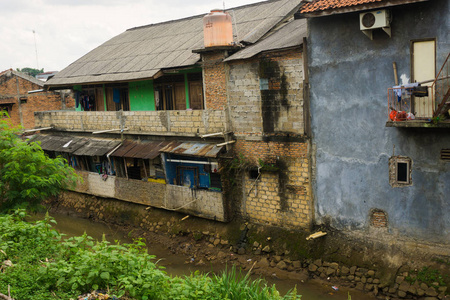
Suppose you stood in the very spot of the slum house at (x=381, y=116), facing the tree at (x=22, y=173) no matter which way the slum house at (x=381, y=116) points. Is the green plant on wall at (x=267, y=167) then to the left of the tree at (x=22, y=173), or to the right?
right

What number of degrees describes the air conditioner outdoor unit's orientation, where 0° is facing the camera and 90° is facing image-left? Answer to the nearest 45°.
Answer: approximately 45°

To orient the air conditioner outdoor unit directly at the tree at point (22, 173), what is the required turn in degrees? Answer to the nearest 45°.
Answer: approximately 45° to its right

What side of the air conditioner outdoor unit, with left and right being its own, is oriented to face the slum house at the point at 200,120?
right

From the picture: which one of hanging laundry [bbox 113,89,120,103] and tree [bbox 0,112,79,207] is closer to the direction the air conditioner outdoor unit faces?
the tree

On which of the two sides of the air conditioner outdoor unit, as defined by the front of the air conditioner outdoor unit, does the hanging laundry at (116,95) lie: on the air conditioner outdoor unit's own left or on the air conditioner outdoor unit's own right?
on the air conditioner outdoor unit's own right

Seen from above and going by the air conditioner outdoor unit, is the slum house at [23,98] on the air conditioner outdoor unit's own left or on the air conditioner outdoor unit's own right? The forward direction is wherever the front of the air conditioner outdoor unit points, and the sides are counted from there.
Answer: on the air conditioner outdoor unit's own right

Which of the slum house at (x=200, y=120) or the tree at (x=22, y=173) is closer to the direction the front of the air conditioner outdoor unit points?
the tree

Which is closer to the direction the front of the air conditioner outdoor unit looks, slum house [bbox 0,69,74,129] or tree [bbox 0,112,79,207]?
the tree
